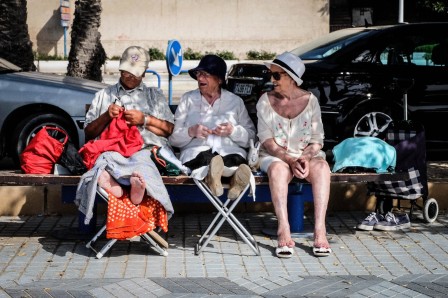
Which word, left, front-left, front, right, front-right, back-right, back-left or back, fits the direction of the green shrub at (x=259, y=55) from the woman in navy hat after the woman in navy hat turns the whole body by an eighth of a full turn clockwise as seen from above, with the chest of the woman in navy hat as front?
back-right

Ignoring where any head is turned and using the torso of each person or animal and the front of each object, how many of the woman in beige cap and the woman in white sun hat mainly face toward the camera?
2

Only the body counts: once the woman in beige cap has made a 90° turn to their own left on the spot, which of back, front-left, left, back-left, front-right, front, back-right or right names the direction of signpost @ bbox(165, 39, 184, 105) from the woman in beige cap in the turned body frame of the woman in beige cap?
left

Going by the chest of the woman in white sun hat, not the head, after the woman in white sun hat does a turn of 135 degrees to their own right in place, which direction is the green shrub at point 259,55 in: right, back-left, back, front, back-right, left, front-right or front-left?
front-right

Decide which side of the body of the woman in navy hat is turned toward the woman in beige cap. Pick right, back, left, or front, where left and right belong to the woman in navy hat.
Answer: right

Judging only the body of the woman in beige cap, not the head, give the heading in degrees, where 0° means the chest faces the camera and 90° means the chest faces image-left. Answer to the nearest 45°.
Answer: approximately 0°
